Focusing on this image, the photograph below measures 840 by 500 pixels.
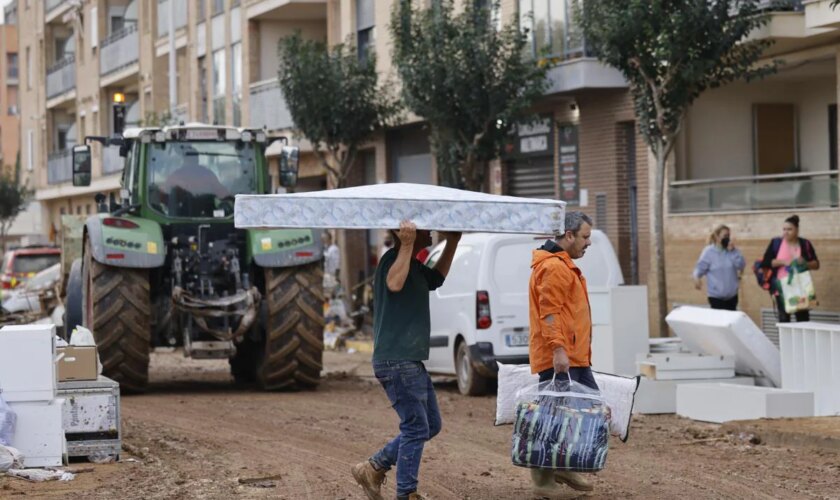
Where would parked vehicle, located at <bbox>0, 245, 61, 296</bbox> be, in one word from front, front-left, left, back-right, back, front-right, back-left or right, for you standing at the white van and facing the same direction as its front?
front

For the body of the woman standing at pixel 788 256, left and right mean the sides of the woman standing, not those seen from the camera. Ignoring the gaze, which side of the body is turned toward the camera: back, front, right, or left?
front

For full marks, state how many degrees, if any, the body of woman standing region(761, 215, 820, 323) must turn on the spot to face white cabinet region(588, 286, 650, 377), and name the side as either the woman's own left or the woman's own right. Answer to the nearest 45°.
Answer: approximately 45° to the woman's own right

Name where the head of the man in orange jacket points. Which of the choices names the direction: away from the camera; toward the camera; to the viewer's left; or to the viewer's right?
to the viewer's right

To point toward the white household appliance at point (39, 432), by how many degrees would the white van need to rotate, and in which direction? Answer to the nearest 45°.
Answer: approximately 90° to its left

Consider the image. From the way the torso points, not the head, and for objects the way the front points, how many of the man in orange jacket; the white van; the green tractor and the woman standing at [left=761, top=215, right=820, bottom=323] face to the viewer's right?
1

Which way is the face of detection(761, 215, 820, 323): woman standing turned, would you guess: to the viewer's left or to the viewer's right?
to the viewer's left

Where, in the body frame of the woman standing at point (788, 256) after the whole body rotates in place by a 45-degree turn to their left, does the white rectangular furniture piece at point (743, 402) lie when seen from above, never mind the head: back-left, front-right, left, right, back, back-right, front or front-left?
front-right

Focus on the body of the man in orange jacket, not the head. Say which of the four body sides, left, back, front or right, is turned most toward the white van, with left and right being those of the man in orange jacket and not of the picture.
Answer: left

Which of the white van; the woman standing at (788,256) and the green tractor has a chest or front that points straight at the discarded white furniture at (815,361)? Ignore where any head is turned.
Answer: the woman standing

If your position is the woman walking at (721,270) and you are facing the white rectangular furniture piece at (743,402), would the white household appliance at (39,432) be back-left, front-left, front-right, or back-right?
front-right

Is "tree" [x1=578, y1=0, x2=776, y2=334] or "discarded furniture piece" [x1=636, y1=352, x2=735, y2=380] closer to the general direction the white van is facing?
the tree
